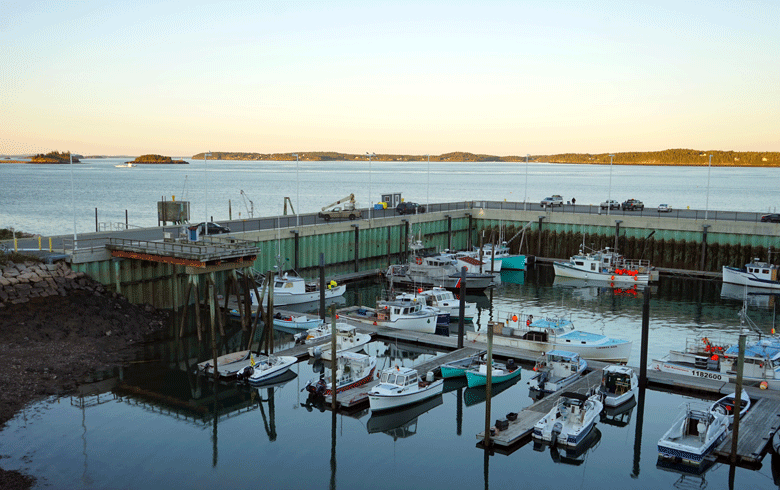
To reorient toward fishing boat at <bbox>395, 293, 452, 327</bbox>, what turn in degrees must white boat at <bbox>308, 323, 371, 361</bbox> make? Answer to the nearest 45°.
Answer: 0° — it already faces it

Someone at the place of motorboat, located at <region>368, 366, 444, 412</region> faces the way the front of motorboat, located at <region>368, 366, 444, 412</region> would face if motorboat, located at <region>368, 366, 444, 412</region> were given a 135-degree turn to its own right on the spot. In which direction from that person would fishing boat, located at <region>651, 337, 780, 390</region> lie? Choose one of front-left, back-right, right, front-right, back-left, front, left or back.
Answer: right

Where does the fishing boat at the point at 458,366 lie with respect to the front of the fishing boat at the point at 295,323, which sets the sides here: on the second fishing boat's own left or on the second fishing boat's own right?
on the second fishing boat's own right

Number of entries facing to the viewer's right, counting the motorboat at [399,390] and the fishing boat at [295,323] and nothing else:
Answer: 1

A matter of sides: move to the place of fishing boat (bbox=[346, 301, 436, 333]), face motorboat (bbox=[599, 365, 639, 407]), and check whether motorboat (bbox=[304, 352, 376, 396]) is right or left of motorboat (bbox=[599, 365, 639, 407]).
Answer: right
